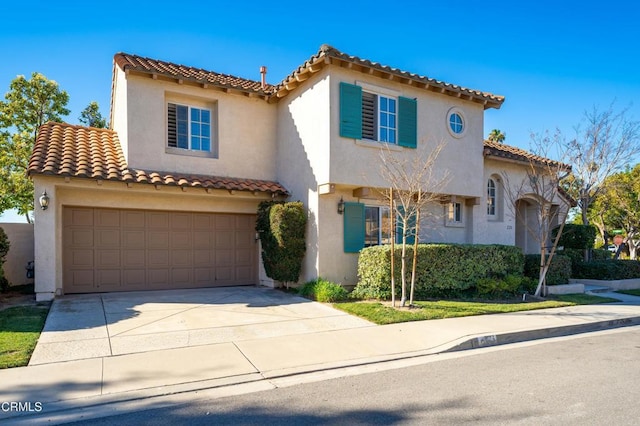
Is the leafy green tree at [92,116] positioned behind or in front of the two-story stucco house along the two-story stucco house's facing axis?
behind

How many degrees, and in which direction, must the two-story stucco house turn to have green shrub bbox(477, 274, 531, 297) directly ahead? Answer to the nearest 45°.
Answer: approximately 45° to its left

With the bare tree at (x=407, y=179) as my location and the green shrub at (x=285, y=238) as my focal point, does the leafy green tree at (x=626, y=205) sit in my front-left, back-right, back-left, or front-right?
back-right

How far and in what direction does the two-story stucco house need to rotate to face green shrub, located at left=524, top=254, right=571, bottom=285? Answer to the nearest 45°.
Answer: approximately 45° to its left

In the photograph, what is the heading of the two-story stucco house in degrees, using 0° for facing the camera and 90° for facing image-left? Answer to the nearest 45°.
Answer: approximately 315°
